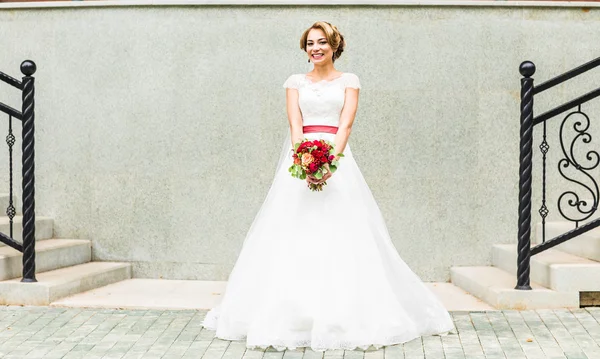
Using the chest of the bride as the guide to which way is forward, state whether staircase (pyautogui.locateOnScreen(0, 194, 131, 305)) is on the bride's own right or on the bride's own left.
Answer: on the bride's own right

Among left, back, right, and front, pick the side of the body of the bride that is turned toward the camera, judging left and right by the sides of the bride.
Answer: front
